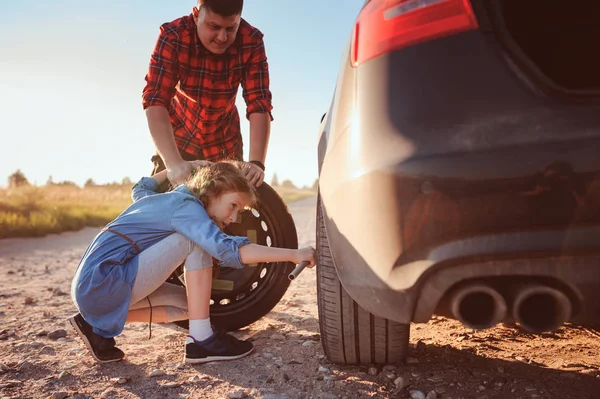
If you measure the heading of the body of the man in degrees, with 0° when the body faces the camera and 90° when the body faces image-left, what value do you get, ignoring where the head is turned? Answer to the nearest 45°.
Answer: approximately 0°

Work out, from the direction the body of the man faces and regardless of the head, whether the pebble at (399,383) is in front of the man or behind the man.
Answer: in front

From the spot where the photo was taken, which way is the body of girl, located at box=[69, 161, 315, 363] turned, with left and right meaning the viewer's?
facing to the right of the viewer

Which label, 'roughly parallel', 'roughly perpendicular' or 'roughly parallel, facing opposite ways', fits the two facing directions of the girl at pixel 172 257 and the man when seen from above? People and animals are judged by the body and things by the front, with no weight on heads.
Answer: roughly perpendicular

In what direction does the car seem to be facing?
away from the camera

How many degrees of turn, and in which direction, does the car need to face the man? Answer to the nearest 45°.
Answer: approximately 45° to its left

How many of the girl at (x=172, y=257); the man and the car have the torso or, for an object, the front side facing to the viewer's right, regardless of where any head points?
1

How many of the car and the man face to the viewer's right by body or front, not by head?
0

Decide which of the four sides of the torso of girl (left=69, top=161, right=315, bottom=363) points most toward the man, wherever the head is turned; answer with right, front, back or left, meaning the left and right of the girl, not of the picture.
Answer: left
